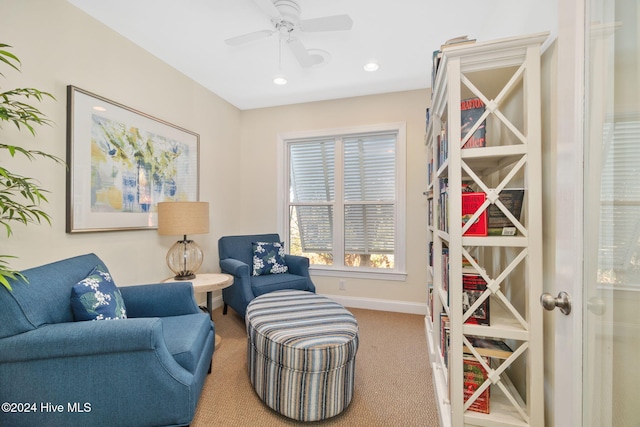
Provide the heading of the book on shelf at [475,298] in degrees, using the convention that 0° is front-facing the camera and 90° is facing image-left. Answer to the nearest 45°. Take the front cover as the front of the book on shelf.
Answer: approximately 0°

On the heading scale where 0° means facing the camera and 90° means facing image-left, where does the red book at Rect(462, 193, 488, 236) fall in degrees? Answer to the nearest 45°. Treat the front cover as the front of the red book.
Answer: approximately 0°

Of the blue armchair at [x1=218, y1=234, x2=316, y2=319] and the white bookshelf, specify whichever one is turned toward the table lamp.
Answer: the white bookshelf
